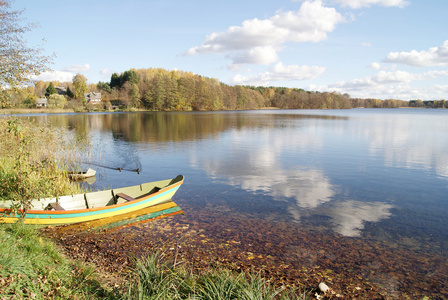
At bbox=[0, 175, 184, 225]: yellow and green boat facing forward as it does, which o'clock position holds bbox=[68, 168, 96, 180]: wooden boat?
The wooden boat is roughly at 9 o'clock from the yellow and green boat.

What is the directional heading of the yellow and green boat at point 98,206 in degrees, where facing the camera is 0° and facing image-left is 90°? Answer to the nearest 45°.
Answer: approximately 270°
